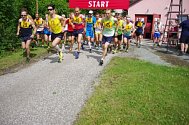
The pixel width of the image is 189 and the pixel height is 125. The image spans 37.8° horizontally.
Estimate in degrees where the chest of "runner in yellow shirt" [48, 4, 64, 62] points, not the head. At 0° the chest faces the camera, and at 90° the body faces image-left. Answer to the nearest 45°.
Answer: approximately 45°

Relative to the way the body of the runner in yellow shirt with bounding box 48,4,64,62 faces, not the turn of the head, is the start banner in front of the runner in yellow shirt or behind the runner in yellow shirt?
behind

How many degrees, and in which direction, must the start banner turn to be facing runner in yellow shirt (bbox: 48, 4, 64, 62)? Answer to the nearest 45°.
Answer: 0° — it already faces them

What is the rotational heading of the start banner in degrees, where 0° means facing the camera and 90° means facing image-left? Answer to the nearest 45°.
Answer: approximately 0°
